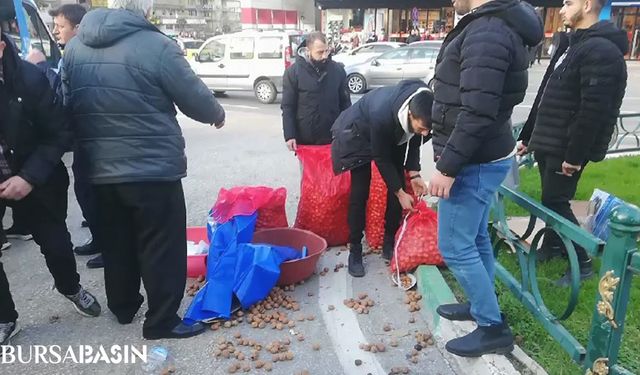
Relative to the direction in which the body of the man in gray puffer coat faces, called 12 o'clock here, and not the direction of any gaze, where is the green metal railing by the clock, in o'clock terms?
The green metal railing is roughly at 3 o'clock from the man in gray puffer coat.

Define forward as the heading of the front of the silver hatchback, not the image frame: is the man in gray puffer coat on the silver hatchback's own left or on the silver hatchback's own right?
on the silver hatchback's own left

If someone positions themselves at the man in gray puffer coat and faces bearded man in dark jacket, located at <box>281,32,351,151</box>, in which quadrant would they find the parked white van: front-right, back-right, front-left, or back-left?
front-left

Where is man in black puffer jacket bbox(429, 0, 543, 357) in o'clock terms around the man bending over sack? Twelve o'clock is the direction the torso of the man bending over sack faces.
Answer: The man in black puffer jacket is roughly at 1 o'clock from the man bending over sack.

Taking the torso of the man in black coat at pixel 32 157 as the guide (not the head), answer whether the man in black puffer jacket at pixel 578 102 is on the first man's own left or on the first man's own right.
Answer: on the first man's own left

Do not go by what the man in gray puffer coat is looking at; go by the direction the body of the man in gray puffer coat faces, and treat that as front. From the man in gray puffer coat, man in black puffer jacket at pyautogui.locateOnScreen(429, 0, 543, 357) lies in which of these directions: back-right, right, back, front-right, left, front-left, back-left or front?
right

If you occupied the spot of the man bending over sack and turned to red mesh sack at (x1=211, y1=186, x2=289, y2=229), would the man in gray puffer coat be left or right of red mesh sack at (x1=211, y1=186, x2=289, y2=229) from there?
left

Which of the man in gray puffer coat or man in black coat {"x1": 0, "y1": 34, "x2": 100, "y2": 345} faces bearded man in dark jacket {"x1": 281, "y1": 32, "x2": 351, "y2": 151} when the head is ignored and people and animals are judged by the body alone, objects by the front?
the man in gray puffer coat

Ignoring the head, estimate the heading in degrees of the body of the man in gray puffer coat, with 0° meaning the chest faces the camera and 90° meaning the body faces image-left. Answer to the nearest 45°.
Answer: approximately 225°

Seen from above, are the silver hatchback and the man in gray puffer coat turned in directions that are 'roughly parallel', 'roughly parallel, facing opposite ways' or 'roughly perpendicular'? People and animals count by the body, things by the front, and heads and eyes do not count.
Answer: roughly perpendicular

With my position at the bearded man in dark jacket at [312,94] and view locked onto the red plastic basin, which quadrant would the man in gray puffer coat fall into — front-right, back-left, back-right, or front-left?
front-right

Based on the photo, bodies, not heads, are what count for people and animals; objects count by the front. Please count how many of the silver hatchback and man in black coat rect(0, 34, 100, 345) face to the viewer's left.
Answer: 1

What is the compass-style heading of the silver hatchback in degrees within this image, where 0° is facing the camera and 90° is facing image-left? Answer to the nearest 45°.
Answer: approximately 90°
